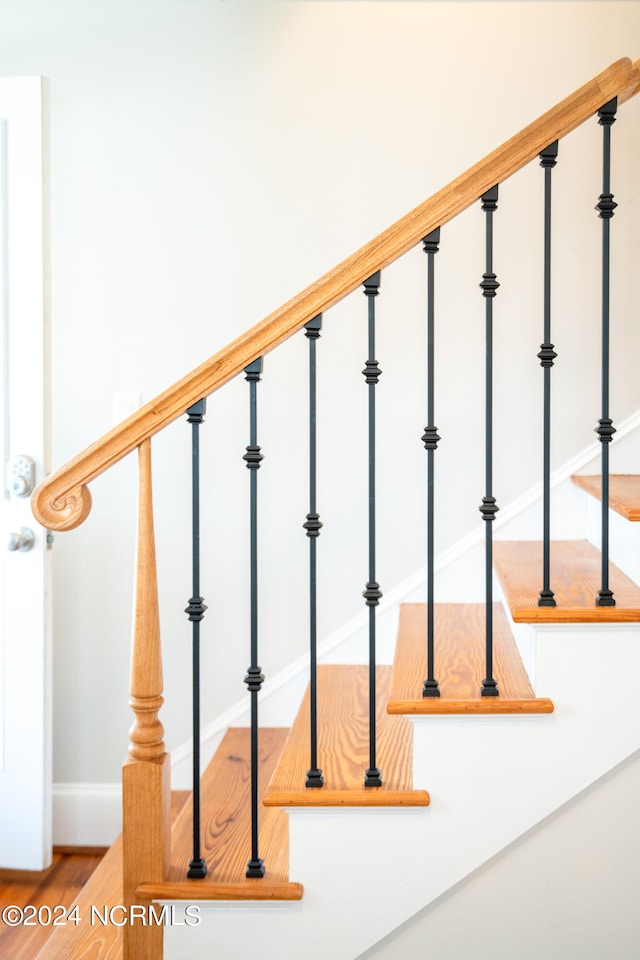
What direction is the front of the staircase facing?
to the viewer's left
